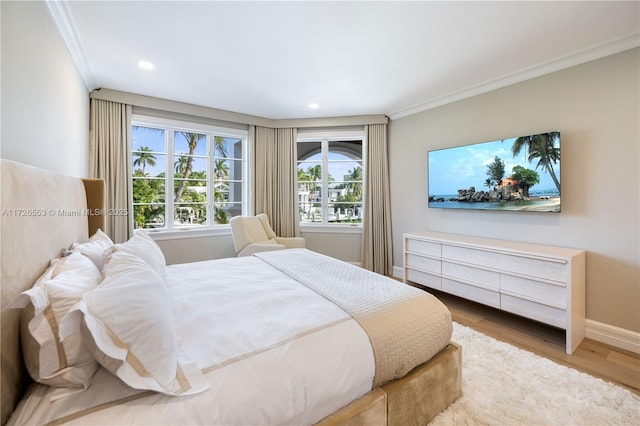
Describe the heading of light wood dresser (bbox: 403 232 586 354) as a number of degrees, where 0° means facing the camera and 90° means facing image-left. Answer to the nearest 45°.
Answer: approximately 45°

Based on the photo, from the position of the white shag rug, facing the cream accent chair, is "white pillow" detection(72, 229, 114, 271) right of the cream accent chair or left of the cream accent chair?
left

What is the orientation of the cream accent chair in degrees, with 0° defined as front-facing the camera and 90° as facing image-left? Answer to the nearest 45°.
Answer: approximately 315°

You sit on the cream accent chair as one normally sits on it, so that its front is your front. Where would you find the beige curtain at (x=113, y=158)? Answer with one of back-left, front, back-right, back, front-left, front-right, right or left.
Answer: back-right

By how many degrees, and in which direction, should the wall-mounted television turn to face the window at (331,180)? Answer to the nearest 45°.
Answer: approximately 45° to its right

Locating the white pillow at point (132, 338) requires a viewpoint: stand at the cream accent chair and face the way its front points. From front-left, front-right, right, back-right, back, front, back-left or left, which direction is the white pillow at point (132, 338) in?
front-right

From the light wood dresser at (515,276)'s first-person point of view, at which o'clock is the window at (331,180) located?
The window is roughly at 2 o'clock from the light wood dresser.
